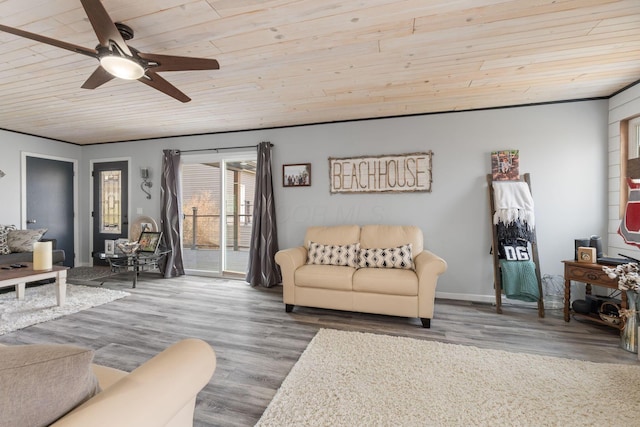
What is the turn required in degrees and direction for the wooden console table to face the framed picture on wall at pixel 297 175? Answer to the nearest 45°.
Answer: approximately 45° to its right

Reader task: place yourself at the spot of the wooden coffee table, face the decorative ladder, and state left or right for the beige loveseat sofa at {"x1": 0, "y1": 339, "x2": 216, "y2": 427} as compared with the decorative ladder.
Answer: right

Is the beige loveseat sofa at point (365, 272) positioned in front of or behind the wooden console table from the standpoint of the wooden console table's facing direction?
in front

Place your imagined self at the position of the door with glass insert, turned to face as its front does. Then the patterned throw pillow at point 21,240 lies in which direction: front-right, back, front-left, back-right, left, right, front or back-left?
front

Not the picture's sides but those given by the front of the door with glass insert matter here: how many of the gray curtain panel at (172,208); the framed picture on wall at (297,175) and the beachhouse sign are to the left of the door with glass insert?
3

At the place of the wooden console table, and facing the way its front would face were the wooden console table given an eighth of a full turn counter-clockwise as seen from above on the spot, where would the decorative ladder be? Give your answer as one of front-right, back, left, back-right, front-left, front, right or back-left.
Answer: right

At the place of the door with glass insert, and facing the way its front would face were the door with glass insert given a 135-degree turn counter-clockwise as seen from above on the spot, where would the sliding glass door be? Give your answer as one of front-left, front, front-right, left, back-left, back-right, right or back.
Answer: front-right

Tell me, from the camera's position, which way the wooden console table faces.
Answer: facing the viewer and to the left of the viewer

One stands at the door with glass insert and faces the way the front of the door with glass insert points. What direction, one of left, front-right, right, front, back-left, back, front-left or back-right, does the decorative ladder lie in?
left

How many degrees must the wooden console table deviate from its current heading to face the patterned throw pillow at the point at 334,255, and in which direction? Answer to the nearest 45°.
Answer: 0° — it already faces it

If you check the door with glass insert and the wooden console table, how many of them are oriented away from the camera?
0

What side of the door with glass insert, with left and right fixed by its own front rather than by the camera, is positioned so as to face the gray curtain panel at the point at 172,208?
left
